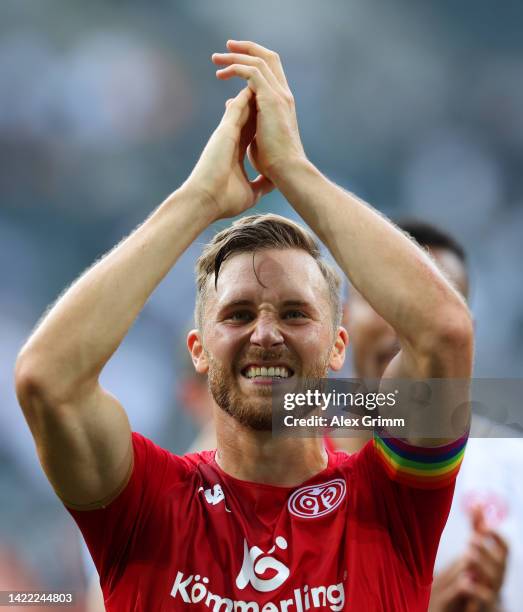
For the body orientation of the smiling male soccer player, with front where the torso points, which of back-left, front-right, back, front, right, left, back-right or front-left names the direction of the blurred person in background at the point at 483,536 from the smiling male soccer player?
back-left

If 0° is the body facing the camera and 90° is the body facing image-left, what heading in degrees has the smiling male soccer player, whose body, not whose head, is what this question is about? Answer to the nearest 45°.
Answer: approximately 0°
